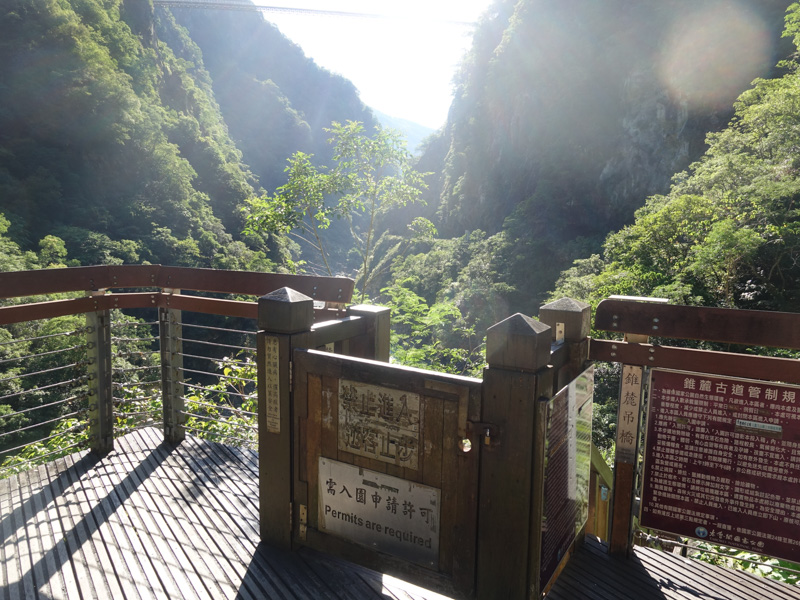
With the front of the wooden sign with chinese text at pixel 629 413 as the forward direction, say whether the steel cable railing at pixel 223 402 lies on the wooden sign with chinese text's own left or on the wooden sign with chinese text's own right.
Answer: on the wooden sign with chinese text's own right

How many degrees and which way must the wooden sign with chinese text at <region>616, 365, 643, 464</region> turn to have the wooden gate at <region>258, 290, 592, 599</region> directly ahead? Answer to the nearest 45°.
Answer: approximately 45° to its right

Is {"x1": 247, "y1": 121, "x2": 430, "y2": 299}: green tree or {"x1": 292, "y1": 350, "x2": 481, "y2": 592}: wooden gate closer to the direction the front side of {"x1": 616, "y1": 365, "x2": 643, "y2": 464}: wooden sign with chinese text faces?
the wooden gate

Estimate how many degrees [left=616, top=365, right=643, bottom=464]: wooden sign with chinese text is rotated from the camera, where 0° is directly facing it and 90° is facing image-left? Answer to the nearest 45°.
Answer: approximately 0°

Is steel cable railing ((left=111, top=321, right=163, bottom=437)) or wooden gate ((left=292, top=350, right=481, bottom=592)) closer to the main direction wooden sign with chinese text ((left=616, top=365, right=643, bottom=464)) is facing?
the wooden gate

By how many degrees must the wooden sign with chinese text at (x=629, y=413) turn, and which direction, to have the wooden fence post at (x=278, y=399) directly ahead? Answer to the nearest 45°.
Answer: approximately 45° to its right

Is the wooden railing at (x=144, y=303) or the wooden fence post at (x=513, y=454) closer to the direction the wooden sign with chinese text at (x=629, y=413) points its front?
the wooden fence post

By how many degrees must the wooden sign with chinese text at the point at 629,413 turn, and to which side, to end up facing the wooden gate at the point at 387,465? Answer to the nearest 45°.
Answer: approximately 45° to its right

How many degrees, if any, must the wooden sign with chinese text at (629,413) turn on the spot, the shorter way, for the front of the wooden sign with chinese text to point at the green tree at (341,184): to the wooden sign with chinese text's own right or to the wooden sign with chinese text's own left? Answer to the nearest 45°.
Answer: approximately 135° to the wooden sign with chinese text's own right
